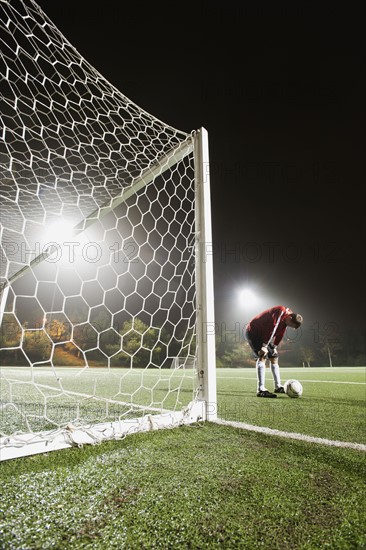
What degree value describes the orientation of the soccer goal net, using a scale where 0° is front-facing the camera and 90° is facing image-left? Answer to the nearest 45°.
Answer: approximately 225°

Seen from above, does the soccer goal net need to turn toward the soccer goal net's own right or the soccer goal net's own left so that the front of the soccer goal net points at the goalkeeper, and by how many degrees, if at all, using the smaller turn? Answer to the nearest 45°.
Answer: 0° — it already faces them

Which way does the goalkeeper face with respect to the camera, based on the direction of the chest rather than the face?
to the viewer's right

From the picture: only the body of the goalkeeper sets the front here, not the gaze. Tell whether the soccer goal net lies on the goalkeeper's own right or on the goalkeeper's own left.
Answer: on the goalkeeper's own right
